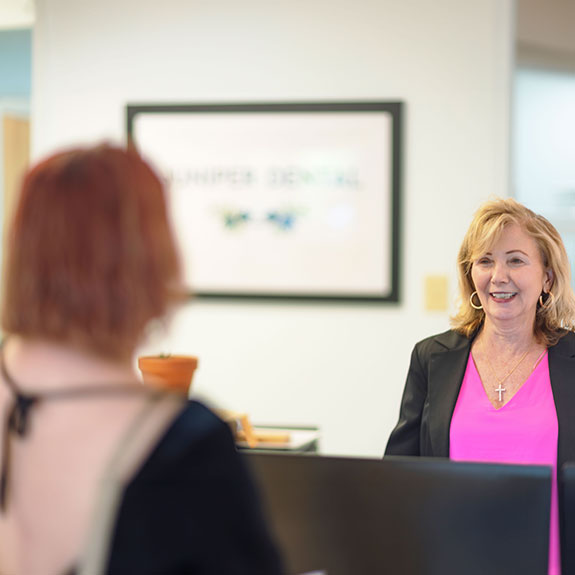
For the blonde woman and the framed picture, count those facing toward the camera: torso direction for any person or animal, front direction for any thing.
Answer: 2

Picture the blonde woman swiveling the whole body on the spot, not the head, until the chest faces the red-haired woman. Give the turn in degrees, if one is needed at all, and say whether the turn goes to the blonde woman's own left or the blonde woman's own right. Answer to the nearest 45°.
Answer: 0° — they already face them

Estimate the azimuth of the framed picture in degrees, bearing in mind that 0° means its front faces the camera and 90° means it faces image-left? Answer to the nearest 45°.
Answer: approximately 0°

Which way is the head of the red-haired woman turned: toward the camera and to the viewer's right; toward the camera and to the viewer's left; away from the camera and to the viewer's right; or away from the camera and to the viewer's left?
away from the camera and to the viewer's right
